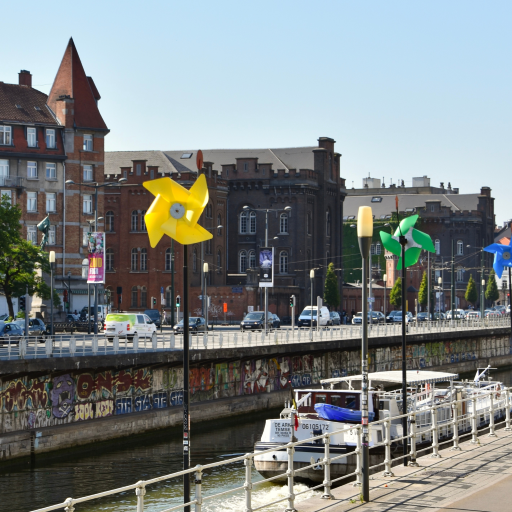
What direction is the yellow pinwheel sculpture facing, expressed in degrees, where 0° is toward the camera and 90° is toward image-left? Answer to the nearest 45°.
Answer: approximately 0°

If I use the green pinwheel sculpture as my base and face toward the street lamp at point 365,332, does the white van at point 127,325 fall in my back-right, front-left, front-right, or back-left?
back-right

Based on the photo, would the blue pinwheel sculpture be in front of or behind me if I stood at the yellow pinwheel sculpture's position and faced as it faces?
behind

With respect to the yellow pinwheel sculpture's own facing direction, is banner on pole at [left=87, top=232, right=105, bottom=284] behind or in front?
behind
